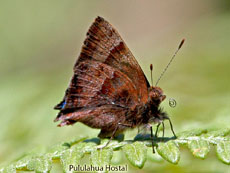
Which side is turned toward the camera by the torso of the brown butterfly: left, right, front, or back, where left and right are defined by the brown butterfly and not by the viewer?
right
